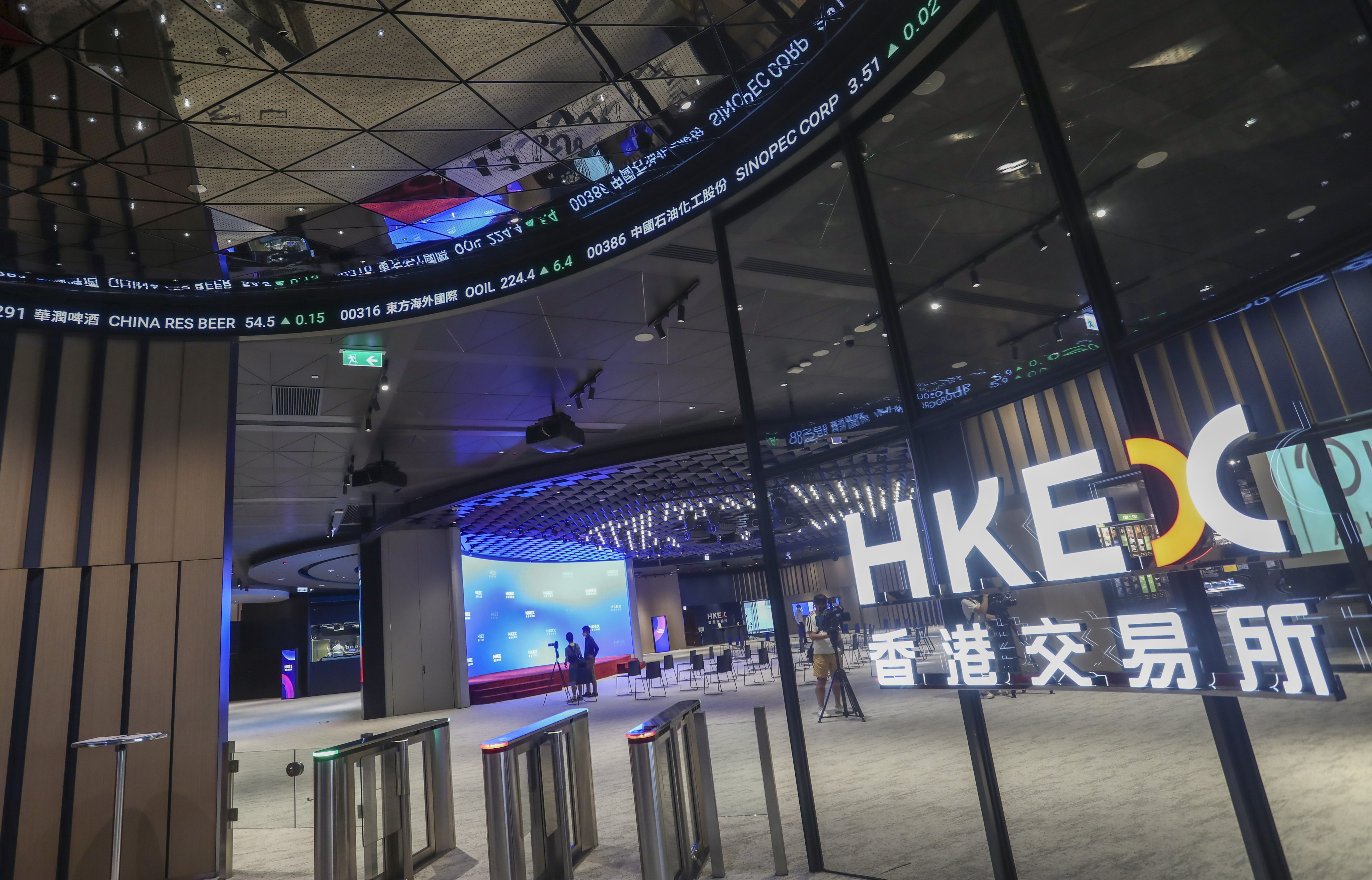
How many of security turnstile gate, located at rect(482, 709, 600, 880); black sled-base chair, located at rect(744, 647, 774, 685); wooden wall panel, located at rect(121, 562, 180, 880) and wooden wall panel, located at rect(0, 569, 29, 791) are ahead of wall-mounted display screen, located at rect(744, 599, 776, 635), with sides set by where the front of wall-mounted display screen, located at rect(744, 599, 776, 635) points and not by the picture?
4

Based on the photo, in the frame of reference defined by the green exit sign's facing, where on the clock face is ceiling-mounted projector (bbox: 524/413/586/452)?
The ceiling-mounted projector is roughly at 8 o'clock from the green exit sign.

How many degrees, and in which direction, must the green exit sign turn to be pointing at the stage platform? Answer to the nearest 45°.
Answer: approximately 180°

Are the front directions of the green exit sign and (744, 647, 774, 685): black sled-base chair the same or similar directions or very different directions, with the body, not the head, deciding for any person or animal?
very different directions

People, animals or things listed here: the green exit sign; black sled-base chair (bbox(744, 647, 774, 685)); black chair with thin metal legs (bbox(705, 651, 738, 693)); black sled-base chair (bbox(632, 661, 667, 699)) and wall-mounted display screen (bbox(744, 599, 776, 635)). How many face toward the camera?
2

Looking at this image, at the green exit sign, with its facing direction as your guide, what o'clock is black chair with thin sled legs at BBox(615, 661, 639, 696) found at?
The black chair with thin sled legs is roughly at 7 o'clock from the green exit sign.

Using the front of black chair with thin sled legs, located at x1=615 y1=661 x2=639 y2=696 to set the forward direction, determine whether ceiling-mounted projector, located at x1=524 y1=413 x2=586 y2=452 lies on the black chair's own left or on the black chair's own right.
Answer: on the black chair's own left

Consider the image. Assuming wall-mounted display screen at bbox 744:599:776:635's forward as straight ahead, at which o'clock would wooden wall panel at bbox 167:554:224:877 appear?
The wooden wall panel is roughly at 12 o'clock from the wall-mounted display screen.

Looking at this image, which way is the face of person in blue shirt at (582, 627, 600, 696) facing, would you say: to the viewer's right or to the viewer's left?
to the viewer's left

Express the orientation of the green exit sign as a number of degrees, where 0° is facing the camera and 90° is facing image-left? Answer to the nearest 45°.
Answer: approximately 0°

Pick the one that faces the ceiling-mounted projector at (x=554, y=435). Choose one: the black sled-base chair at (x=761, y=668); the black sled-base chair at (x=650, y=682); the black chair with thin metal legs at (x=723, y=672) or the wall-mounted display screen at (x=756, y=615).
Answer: the wall-mounted display screen
